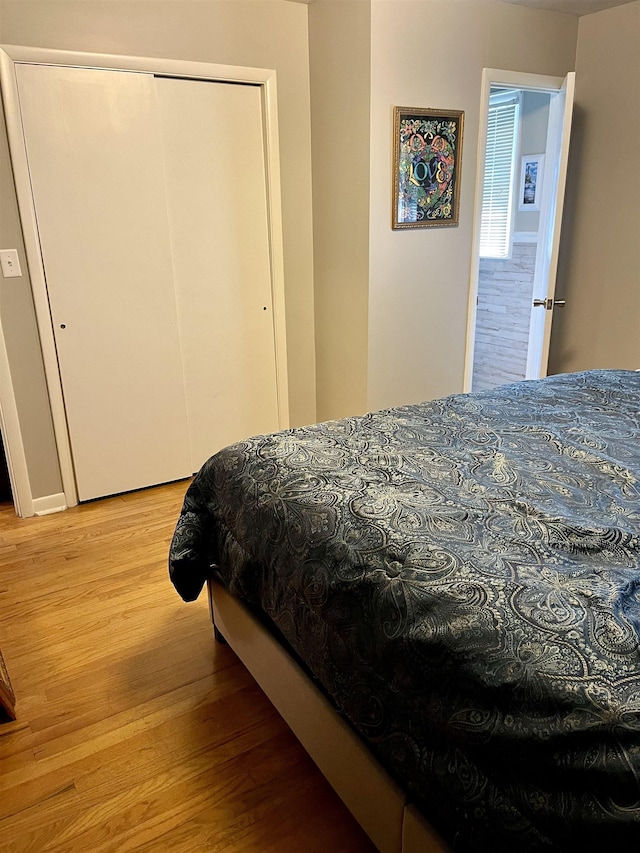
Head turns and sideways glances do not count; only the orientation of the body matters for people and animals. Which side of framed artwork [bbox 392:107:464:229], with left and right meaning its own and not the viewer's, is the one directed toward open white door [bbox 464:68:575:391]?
left

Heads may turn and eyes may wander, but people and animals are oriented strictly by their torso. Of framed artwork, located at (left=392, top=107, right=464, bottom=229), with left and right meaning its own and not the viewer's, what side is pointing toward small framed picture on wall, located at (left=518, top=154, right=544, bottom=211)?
left

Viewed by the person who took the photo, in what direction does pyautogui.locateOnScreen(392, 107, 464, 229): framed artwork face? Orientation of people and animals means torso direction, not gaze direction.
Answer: facing the viewer and to the right of the viewer

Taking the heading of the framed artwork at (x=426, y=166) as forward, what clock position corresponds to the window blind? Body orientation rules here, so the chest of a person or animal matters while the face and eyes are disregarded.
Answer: The window blind is roughly at 8 o'clock from the framed artwork.

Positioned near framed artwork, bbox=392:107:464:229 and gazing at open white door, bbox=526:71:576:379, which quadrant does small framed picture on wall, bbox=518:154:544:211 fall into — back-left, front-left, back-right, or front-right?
front-left

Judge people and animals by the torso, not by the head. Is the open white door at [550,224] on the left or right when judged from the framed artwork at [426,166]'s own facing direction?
on its left

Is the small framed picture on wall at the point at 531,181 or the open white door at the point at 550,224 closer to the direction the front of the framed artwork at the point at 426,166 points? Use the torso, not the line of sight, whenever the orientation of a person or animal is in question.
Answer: the open white door
